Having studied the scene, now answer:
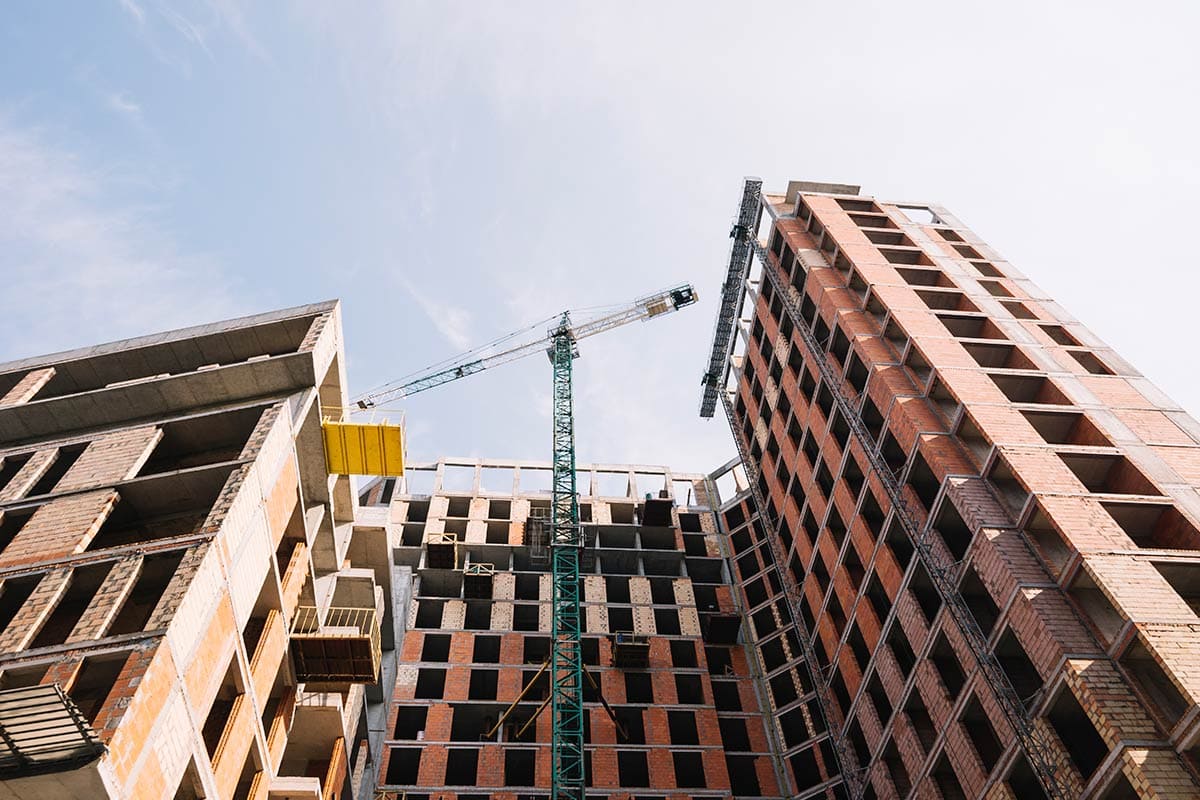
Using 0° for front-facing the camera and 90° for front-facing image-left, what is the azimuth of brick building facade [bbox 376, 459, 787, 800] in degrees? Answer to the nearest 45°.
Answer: approximately 0°

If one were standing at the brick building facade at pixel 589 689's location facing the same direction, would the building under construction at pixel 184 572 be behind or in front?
in front

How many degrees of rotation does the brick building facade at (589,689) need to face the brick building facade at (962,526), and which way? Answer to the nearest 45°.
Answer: approximately 45° to its left
